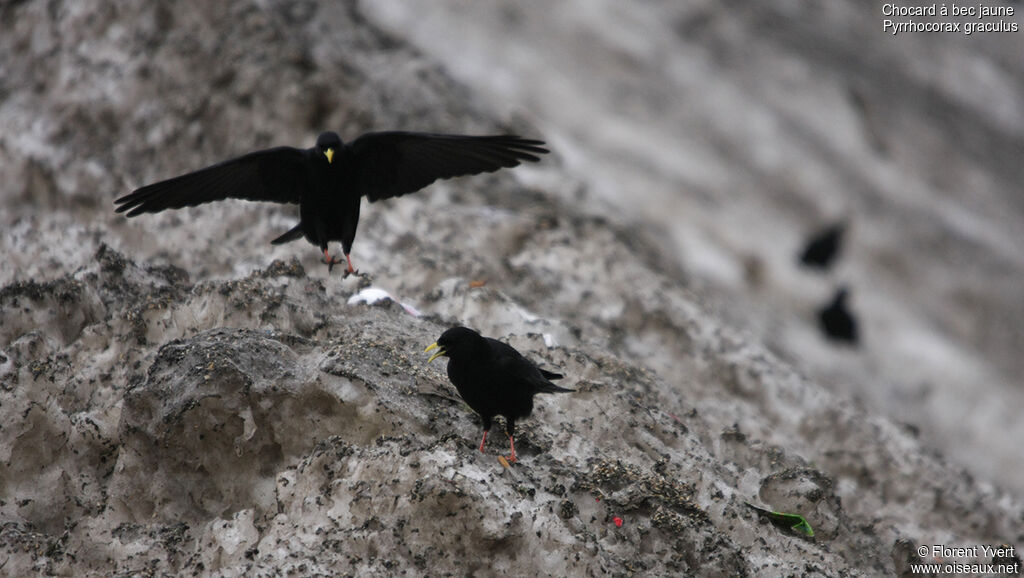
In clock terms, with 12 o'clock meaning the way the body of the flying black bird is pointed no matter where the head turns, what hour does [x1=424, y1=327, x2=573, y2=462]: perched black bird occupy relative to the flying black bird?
The perched black bird is roughly at 11 o'clock from the flying black bird.

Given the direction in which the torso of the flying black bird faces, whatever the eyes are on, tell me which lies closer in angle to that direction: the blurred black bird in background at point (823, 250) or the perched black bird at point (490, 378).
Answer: the perched black bird

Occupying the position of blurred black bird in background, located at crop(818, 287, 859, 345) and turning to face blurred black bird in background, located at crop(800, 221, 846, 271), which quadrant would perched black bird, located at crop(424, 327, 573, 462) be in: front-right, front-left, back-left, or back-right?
back-left

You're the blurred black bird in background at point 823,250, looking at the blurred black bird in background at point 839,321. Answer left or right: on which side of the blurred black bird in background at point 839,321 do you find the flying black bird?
right

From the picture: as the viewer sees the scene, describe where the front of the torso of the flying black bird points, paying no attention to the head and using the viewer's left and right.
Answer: facing the viewer

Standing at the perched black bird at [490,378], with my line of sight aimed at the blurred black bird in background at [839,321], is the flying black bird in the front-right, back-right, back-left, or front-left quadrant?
front-left

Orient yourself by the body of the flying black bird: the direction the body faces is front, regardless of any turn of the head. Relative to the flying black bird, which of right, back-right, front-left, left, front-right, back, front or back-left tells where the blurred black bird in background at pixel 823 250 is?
back-left

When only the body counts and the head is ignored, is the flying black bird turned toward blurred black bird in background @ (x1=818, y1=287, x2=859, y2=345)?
no

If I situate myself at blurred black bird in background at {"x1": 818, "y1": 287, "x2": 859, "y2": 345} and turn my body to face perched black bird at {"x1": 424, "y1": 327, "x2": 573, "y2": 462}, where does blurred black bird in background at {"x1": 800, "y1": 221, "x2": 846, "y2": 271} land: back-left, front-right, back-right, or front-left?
back-right

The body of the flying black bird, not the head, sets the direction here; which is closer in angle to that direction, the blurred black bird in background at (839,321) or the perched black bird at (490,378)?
the perched black bird

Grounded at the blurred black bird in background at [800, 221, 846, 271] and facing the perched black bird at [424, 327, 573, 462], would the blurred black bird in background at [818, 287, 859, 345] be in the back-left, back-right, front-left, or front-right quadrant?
front-left
